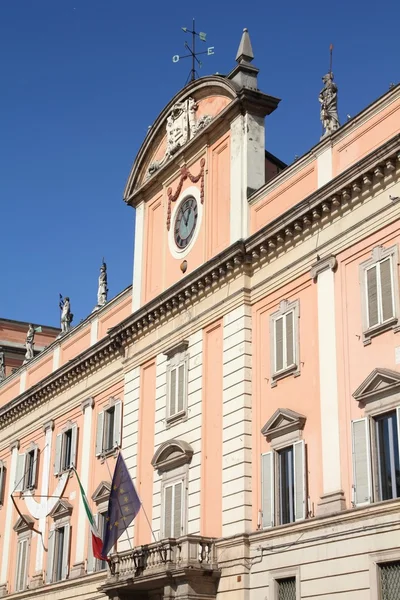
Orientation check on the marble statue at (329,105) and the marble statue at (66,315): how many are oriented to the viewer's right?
0

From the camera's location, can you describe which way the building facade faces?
facing the viewer and to the left of the viewer

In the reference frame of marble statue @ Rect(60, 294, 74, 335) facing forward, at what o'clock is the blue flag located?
The blue flag is roughly at 10 o'clock from the marble statue.

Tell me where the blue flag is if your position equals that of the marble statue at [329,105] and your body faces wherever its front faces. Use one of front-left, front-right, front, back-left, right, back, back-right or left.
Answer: right

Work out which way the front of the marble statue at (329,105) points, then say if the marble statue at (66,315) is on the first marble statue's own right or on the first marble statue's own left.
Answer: on the first marble statue's own right

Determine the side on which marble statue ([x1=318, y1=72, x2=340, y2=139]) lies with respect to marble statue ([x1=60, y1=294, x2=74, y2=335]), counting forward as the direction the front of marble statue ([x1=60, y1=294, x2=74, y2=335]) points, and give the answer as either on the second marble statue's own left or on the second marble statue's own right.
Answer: on the second marble statue's own left

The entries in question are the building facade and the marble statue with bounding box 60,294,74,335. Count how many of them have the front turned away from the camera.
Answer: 0

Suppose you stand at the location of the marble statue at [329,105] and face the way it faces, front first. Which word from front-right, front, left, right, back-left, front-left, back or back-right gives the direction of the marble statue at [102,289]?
right
